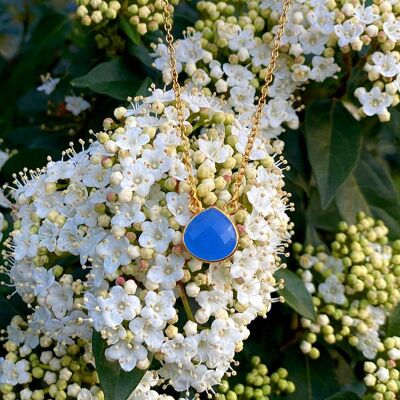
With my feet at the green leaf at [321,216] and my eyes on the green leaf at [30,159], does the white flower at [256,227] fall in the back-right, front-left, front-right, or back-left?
front-left

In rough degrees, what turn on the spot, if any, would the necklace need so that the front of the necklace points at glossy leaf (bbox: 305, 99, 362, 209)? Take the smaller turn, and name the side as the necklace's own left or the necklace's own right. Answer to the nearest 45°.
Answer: approximately 135° to the necklace's own left

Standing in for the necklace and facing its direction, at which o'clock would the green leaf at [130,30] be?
The green leaf is roughly at 5 o'clock from the necklace.

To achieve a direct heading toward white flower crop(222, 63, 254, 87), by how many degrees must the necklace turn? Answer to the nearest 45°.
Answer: approximately 180°

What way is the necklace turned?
toward the camera

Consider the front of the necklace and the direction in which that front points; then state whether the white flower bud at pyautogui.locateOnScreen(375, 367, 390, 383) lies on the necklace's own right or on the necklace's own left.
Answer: on the necklace's own left

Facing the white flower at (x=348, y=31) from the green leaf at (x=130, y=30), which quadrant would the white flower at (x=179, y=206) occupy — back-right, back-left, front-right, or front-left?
front-right
